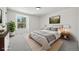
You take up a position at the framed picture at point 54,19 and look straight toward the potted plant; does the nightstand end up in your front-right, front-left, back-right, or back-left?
back-left

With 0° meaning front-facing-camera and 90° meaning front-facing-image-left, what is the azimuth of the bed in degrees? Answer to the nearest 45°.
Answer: approximately 45°
